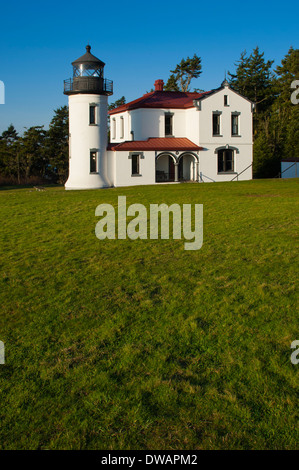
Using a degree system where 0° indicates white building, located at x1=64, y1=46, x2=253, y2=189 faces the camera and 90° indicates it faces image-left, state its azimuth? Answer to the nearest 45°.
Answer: approximately 0°

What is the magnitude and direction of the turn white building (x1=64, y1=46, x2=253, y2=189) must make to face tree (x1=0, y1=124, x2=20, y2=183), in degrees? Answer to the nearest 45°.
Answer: approximately 135° to its right
